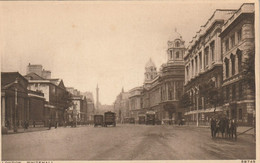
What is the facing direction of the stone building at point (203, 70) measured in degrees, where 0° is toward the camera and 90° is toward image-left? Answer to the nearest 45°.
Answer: approximately 90°

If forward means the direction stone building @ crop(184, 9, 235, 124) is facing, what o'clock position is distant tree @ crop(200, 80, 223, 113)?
The distant tree is roughly at 9 o'clock from the stone building.

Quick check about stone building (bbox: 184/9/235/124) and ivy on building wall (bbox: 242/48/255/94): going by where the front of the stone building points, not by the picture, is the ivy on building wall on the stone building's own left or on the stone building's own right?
on the stone building's own left

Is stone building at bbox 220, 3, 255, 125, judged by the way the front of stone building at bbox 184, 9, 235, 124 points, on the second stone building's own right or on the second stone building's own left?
on the second stone building's own left
